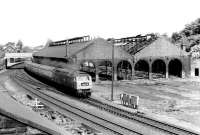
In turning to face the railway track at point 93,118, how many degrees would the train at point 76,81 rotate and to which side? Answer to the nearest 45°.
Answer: approximately 45° to its right

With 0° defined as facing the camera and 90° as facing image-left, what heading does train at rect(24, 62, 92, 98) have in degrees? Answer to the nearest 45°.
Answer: approximately 315°
